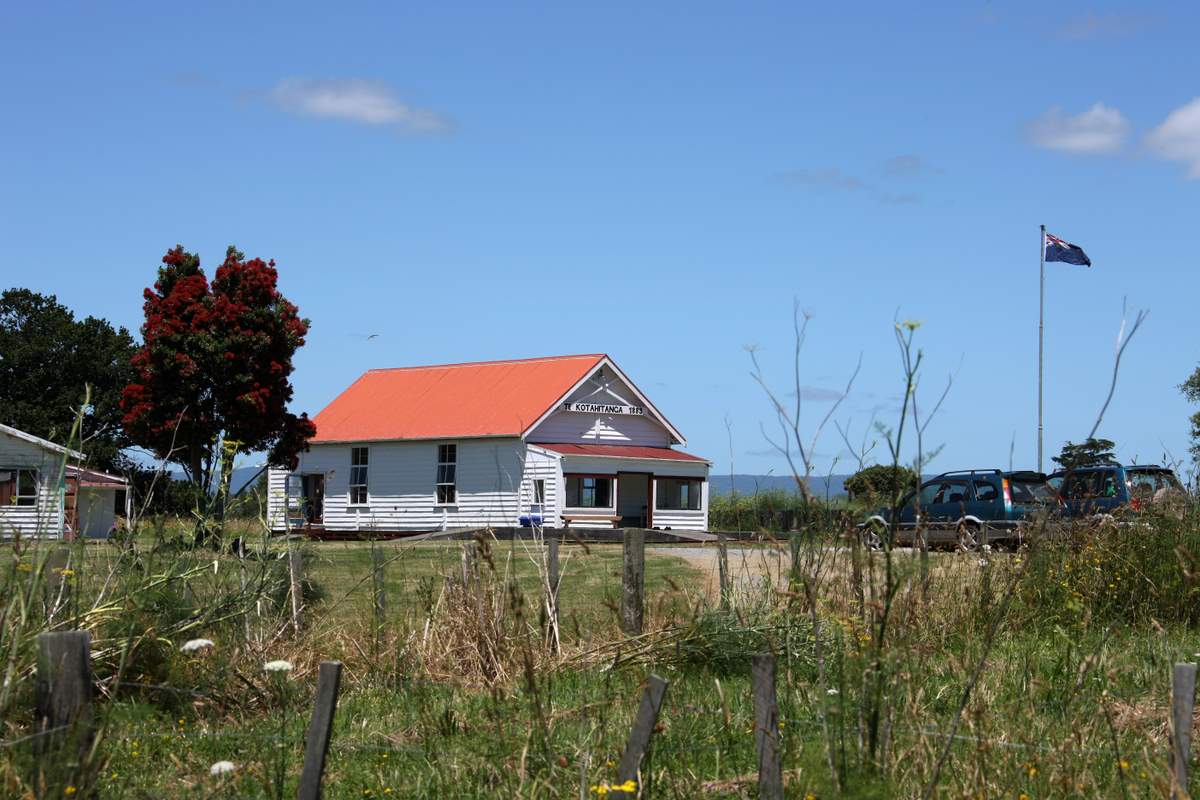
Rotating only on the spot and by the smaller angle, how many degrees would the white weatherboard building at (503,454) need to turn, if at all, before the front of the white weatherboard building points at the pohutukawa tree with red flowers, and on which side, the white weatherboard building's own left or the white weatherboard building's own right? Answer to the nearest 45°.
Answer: approximately 90° to the white weatherboard building's own right

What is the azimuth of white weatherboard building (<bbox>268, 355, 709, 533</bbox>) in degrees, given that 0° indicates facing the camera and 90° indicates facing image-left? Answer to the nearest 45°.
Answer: approximately 315°

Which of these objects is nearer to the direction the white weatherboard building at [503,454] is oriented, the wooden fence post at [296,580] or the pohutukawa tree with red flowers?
the wooden fence post

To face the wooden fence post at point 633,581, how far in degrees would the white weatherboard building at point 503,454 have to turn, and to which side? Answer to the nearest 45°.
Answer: approximately 45° to its right

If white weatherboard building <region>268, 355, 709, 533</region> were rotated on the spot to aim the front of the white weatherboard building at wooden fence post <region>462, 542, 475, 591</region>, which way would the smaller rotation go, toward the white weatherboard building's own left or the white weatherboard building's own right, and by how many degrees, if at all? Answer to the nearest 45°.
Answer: approximately 45° to the white weatherboard building's own right
